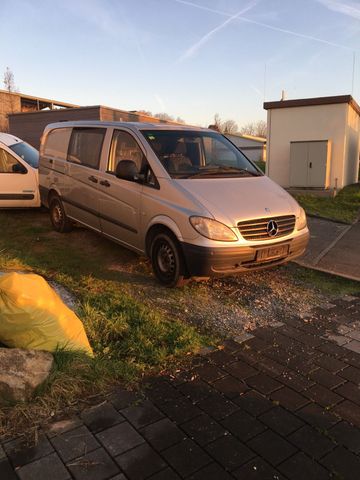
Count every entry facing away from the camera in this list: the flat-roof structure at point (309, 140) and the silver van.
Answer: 0

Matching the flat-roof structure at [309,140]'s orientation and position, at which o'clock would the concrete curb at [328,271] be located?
The concrete curb is roughly at 12 o'clock from the flat-roof structure.

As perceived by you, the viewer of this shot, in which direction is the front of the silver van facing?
facing the viewer and to the right of the viewer

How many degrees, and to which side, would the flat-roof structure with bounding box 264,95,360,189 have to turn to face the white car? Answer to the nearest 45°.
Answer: approximately 45° to its right

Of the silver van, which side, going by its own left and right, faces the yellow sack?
right

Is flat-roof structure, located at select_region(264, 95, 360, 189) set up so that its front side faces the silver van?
yes
